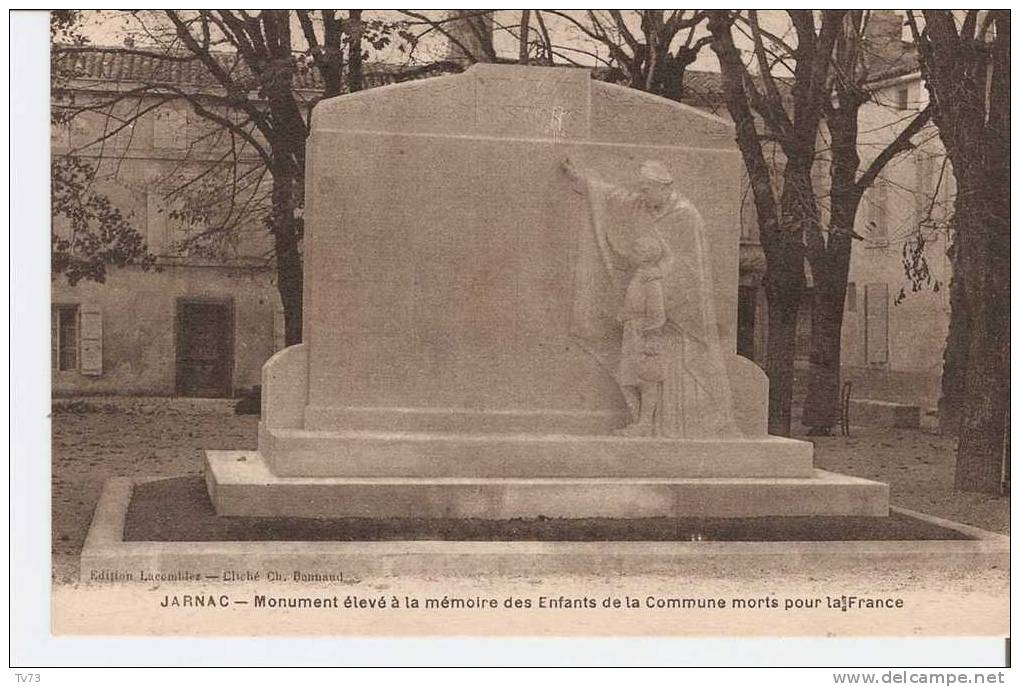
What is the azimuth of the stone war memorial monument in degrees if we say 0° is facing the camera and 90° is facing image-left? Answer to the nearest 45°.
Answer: approximately 0°
